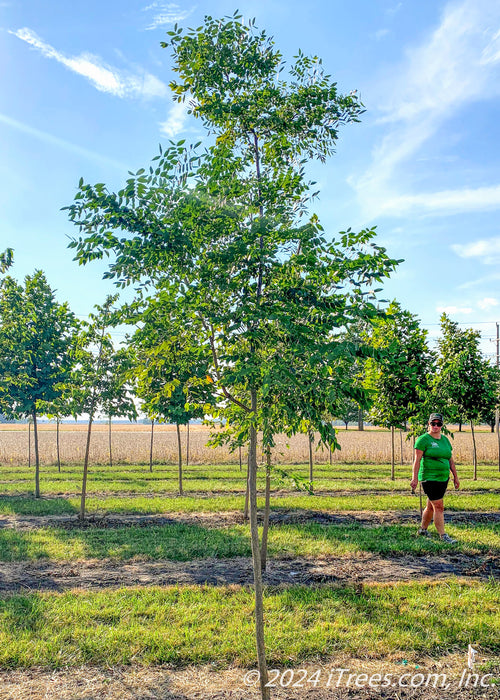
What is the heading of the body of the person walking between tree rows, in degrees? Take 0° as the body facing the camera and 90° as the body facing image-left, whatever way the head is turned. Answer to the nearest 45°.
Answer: approximately 315°
